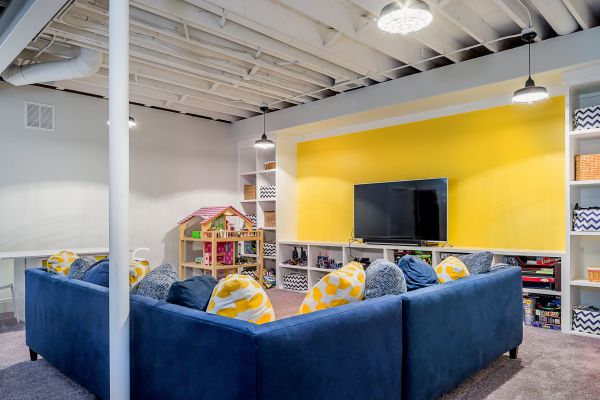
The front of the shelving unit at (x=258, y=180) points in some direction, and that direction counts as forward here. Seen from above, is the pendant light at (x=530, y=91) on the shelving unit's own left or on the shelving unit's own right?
on the shelving unit's own left

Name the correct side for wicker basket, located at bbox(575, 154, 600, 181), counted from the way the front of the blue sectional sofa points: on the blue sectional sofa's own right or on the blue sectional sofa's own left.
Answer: on the blue sectional sofa's own right

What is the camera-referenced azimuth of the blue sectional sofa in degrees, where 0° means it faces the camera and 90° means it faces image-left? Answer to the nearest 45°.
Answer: approximately 180°

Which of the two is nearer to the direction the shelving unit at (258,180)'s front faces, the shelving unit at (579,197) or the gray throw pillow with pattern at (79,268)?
the gray throw pillow with pattern

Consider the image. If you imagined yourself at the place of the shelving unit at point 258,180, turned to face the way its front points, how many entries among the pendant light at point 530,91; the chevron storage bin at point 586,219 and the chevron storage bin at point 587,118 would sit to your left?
3

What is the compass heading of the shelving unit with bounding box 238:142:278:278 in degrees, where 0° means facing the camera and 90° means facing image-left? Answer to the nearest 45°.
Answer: approximately 45°
